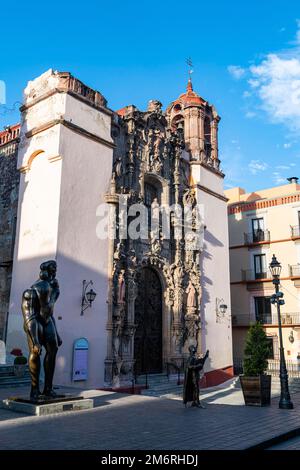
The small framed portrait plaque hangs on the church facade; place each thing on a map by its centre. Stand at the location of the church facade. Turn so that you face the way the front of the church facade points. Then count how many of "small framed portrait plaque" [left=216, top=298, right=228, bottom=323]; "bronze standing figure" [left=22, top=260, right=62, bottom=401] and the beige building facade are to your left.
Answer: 2

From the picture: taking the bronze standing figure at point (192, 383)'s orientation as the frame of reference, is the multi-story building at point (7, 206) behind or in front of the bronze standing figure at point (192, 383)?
behind

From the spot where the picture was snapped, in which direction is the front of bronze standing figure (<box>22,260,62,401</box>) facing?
facing the viewer and to the right of the viewer

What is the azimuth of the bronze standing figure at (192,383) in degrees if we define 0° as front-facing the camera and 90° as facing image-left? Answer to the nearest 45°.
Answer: approximately 315°

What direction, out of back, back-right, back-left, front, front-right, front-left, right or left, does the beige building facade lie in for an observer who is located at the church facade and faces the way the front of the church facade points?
left

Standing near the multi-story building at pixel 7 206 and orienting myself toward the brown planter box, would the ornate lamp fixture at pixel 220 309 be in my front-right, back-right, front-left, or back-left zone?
front-left

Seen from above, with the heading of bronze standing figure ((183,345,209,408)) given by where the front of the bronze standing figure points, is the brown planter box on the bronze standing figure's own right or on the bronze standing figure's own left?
on the bronze standing figure's own left

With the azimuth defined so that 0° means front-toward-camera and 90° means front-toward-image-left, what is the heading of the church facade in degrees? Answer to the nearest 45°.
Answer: approximately 315°

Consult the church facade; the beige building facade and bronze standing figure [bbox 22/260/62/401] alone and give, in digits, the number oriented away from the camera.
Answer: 0

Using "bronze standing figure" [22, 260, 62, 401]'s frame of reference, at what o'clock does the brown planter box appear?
The brown planter box is roughly at 10 o'clock from the bronze standing figure.

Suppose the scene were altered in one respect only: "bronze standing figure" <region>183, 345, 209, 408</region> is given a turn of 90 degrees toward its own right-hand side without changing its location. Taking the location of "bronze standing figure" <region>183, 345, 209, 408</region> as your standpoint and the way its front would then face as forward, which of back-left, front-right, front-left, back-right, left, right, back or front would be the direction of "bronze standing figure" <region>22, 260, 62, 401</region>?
front

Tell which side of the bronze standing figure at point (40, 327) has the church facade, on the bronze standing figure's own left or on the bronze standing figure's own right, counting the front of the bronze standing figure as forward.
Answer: on the bronze standing figure's own left

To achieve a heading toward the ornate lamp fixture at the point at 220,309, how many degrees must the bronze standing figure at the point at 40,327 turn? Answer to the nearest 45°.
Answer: approximately 90° to its left

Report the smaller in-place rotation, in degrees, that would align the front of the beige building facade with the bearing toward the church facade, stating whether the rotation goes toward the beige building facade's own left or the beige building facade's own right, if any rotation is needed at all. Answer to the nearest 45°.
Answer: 0° — it already faces it

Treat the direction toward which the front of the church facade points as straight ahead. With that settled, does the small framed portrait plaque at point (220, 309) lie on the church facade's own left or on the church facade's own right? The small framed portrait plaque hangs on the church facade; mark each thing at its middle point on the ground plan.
on the church facade's own left

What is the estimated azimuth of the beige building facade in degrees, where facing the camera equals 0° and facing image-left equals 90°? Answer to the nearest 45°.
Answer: approximately 45°
